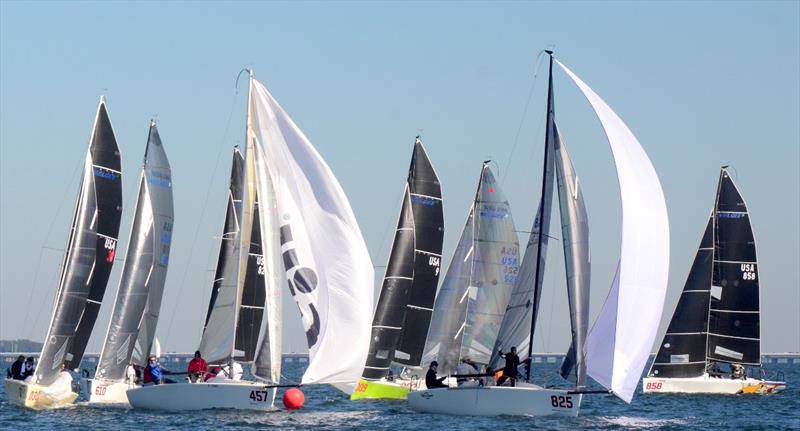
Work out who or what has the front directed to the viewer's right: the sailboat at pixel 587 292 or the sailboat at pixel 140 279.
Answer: the sailboat at pixel 587 292

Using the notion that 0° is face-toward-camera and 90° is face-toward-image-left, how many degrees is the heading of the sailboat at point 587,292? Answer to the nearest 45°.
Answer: approximately 270°

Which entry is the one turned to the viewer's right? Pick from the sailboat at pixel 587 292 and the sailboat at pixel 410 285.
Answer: the sailboat at pixel 587 292

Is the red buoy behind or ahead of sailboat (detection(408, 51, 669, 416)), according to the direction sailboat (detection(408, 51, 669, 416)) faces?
behind

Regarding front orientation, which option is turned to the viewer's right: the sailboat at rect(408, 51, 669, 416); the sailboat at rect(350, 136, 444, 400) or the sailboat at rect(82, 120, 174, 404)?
the sailboat at rect(408, 51, 669, 416)

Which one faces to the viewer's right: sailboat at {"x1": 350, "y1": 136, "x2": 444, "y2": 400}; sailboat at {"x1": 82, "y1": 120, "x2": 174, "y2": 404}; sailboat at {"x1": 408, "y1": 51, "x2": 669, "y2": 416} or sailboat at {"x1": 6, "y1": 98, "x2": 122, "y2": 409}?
sailboat at {"x1": 408, "y1": 51, "x2": 669, "y2": 416}

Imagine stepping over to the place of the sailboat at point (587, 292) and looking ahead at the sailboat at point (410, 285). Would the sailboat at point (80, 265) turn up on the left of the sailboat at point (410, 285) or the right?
left

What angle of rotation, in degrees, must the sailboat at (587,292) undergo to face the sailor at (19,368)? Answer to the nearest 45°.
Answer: approximately 180°
